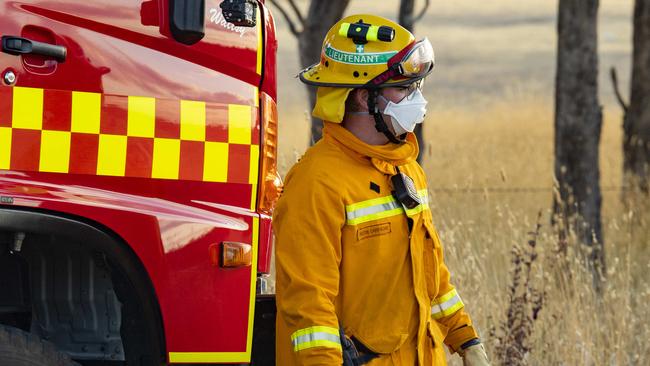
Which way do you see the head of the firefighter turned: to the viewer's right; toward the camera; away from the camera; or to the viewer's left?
to the viewer's right

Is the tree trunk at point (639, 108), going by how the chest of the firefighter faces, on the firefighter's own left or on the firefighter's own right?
on the firefighter's own left

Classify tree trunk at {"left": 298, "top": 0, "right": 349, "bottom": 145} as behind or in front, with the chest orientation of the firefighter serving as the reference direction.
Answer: behind

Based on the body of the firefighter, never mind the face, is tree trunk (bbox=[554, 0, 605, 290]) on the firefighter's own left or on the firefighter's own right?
on the firefighter's own left
